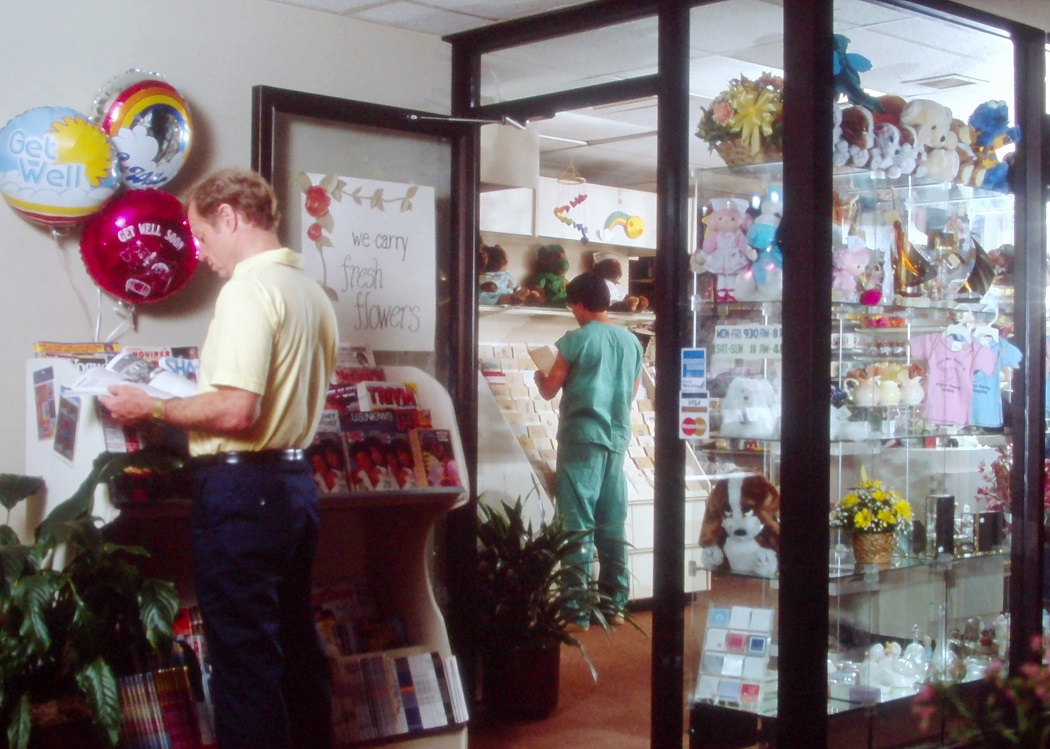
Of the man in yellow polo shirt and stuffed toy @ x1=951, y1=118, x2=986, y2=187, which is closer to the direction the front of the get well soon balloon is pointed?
the man in yellow polo shirt

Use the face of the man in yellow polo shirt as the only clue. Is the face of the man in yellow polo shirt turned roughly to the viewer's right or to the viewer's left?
to the viewer's left

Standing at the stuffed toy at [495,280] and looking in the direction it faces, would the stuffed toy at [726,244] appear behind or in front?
in front

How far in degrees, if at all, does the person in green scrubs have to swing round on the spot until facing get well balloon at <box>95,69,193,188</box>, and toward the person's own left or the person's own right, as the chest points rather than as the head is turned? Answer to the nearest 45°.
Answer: approximately 90° to the person's own left

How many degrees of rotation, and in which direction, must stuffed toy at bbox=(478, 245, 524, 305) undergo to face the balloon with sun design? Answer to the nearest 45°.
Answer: approximately 45° to its right

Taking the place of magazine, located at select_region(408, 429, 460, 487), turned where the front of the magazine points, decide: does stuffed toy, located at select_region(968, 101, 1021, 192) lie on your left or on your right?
on your left

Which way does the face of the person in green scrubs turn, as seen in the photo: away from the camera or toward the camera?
away from the camera

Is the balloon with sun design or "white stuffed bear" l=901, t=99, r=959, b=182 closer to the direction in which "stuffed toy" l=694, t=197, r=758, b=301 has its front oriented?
the balloon with sun design
